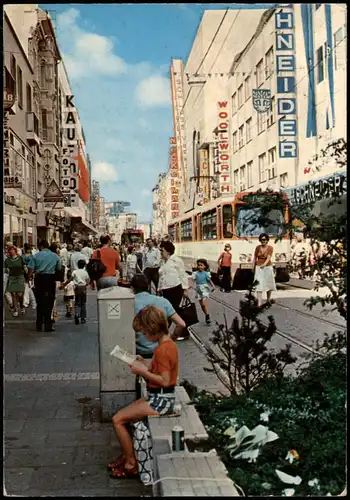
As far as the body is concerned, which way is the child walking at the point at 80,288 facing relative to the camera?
away from the camera

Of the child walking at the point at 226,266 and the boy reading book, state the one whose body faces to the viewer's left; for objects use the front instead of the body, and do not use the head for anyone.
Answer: the boy reading book

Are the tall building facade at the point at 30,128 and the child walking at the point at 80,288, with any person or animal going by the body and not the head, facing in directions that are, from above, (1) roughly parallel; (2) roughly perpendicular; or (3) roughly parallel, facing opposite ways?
roughly perpendicular

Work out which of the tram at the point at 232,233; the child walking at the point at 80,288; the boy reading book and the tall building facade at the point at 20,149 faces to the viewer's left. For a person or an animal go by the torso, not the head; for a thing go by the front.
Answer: the boy reading book

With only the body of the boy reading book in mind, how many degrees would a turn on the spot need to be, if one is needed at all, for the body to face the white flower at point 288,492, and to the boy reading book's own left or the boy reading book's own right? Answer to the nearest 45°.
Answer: approximately 135° to the boy reading book's own left

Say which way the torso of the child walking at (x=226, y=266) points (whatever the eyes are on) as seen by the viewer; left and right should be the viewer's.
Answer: facing the viewer

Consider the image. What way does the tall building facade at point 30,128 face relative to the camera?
to the viewer's right

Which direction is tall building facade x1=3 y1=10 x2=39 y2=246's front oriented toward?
to the viewer's right

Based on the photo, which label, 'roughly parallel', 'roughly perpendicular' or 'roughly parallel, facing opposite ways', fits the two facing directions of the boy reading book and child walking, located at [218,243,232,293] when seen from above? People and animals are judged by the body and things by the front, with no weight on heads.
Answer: roughly perpendicular

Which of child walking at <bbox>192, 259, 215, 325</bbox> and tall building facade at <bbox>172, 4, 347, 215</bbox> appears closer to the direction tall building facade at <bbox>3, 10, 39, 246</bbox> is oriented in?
the tall building facade

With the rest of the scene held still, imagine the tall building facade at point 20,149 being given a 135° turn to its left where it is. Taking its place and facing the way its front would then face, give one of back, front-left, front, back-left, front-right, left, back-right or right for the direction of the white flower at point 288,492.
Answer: back-left

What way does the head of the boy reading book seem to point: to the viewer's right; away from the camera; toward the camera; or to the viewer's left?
to the viewer's left

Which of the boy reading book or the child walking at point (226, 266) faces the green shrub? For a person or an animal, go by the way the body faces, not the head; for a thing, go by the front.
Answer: the child walking

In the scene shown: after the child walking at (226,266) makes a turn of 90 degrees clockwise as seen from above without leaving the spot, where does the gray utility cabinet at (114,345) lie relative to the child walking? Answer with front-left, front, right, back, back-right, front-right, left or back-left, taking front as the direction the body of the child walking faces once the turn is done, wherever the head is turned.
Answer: left
